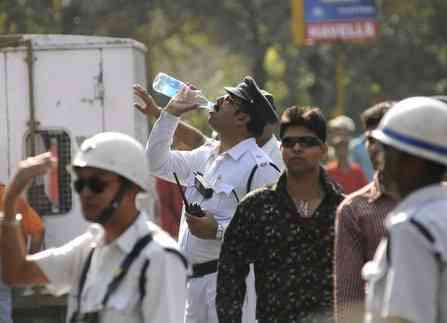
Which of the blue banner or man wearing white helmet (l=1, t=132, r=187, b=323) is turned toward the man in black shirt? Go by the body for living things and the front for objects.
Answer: the blue banner

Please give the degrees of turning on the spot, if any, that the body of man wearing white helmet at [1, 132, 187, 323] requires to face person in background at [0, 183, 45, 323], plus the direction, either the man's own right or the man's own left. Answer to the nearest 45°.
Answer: approximately 135° to the man's own right

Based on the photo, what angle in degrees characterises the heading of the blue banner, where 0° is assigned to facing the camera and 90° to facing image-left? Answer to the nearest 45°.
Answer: approximately 0°

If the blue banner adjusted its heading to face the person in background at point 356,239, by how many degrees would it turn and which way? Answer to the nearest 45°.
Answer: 0° — it already faces them

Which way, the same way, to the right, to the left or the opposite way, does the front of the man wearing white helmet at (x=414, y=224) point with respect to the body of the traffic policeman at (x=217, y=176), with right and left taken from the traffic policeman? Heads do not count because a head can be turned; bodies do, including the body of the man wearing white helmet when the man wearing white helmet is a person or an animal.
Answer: to the right

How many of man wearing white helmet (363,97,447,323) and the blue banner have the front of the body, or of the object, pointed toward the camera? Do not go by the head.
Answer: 1

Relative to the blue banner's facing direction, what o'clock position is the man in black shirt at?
The man in black shirt is roughly at 12 o'clock from the blue banner.

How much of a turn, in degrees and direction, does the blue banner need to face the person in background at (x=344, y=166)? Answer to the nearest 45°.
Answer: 0° — it already faces them

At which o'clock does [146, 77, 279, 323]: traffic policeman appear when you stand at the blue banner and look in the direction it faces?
The traffic policeman is roughly at 12 o'clock from the blue banner.

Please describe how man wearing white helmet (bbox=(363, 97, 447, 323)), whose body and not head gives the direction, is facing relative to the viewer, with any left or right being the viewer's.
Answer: facing away from the viewer and to the left of the viewer

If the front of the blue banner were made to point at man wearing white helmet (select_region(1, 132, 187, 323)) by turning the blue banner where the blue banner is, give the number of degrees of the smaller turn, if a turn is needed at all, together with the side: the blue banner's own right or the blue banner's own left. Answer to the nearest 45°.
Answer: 0° — it already faces them
